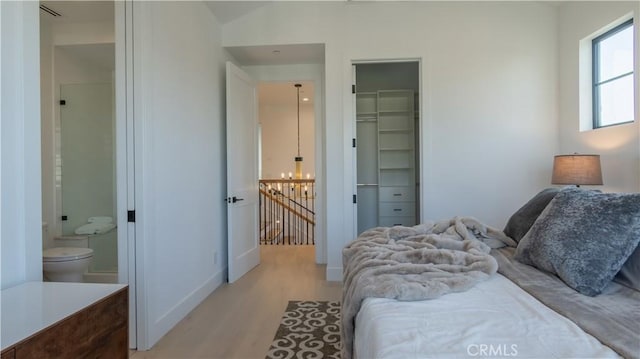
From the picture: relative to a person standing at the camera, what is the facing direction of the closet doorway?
facing the viewer

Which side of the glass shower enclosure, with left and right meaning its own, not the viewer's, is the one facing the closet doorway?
left

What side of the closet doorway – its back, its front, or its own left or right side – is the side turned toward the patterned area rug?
front

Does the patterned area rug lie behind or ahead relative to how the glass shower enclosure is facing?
ahead

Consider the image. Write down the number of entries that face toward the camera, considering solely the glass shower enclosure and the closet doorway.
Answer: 2

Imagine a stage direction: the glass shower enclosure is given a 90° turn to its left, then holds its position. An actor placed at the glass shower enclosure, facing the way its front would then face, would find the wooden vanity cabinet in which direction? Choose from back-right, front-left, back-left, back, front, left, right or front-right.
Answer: right

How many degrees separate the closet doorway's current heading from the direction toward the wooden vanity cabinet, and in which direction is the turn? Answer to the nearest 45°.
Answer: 0° — it already faces it

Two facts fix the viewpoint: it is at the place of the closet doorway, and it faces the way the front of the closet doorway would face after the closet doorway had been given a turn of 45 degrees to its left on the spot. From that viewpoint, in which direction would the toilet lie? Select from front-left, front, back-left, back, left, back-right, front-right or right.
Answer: right

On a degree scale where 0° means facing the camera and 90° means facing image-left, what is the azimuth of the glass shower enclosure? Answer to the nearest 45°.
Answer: approximately 0°

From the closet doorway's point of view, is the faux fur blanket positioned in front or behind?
in front

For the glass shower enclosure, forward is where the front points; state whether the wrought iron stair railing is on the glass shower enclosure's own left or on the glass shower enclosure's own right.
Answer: on the glass shower enclosure's own left
